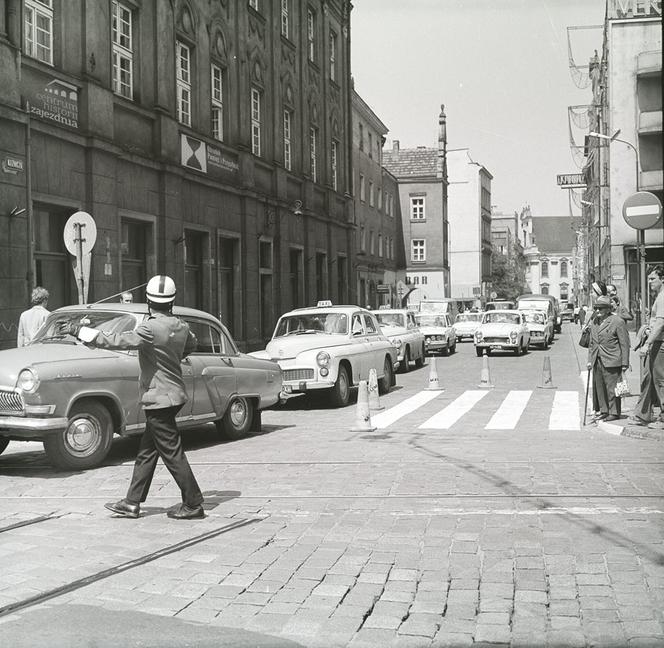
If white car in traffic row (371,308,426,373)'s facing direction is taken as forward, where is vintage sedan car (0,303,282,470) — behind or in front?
in front

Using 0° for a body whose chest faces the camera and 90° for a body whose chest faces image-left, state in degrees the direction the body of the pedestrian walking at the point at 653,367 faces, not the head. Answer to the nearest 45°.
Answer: approximately 90°

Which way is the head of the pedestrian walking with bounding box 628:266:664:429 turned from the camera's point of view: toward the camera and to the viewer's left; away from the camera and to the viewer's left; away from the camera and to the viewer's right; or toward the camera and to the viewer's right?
toward the camera and to the viewer's left

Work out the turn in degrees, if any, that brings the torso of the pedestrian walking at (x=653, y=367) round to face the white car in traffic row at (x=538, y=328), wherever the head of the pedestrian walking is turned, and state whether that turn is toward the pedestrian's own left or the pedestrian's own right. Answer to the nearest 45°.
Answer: approximately 90° to the pedestrian's own right

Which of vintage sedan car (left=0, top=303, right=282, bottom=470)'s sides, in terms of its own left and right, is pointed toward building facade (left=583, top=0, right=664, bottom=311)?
back

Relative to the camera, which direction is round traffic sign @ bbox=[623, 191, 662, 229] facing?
toward the camera

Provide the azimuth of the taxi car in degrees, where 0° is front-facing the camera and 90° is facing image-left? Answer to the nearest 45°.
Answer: approximately 45°

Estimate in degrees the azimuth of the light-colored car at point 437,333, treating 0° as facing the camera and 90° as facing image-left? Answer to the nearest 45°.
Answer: approximately 0°

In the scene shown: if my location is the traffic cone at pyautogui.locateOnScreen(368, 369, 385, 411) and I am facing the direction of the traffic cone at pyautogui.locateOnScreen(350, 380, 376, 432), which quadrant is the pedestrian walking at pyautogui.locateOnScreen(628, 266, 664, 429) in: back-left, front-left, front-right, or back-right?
front-left
